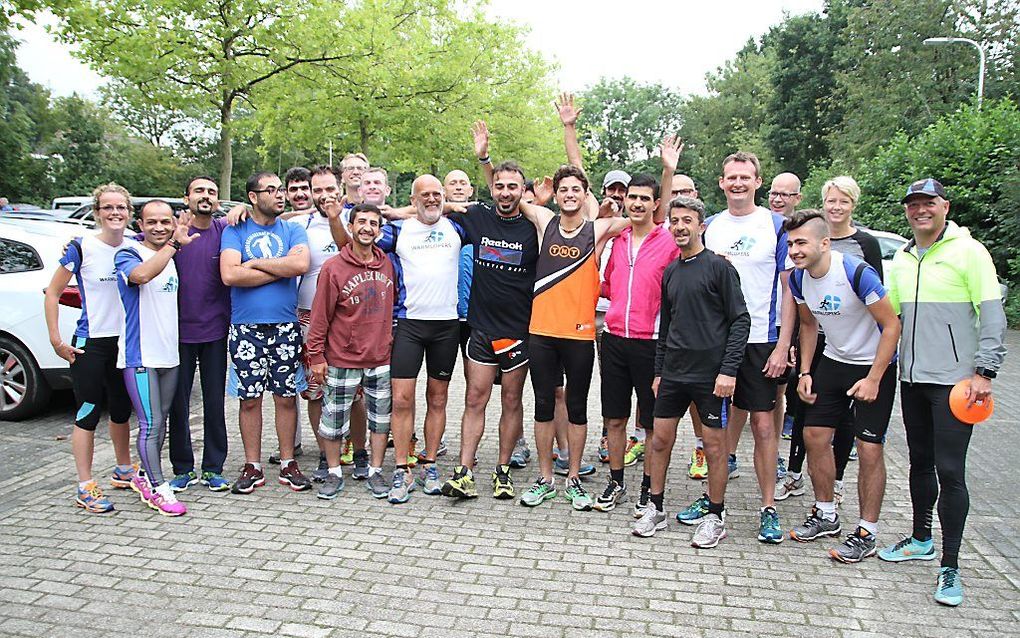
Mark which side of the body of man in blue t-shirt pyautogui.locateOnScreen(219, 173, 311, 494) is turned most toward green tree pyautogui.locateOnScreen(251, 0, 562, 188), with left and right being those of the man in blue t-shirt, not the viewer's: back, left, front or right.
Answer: back

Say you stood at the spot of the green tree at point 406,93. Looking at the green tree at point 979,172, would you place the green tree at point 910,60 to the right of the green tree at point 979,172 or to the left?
left

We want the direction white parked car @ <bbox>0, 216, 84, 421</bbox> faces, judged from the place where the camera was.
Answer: facing to the left of the viewer

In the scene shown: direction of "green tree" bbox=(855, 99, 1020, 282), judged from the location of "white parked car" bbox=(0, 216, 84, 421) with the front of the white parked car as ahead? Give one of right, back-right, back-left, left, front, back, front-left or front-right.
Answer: back

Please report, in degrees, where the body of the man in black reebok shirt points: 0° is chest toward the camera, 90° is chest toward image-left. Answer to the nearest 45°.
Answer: approximately 0°

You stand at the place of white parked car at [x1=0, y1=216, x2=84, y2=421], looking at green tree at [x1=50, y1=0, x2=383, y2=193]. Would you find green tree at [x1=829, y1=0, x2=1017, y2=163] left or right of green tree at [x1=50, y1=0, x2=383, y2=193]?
right

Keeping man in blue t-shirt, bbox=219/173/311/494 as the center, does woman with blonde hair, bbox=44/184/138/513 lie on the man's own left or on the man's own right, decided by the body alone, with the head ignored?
on the man's own right

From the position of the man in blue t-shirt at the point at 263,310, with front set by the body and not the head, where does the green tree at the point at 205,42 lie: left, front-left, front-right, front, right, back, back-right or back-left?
back

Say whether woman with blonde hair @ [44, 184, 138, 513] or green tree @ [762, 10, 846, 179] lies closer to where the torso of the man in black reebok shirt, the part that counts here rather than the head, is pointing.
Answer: the woman with blonde hair

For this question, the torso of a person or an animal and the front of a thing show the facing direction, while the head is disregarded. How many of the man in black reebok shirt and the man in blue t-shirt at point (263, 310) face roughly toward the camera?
2

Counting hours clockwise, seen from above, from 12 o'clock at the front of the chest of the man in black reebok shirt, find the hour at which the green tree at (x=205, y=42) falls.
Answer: The green tree is roughly at 5 o'clock from the man in black reebok shirt.

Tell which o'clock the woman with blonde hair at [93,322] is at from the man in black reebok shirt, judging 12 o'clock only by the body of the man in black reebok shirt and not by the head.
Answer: The woman with blonde hair is roughly at 3 o'clock from the man in black reebok shirt.
